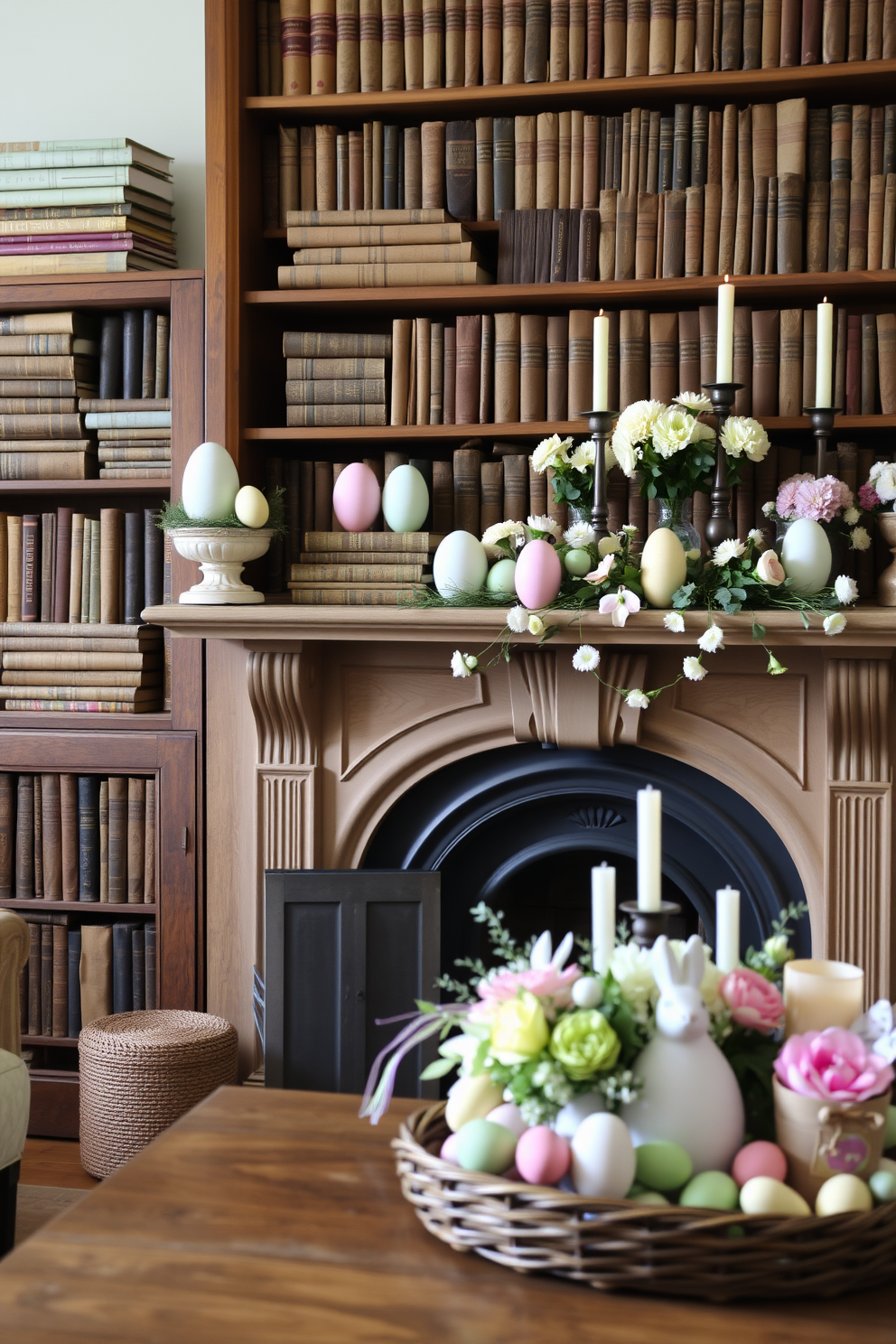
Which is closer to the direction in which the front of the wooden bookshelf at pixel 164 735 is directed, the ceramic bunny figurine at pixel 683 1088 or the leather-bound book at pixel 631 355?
the ceramic bunny figurine

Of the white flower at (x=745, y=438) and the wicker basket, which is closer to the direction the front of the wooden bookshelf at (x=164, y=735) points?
the wicker basket

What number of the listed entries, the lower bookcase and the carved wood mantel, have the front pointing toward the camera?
2

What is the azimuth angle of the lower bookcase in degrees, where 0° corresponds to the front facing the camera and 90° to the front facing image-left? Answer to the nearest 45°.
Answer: approximately 0°

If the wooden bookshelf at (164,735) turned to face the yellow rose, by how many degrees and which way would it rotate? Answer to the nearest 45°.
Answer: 0° — it already faces it

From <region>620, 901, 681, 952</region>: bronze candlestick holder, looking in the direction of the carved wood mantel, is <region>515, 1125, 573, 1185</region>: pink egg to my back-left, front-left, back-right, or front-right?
back-left
